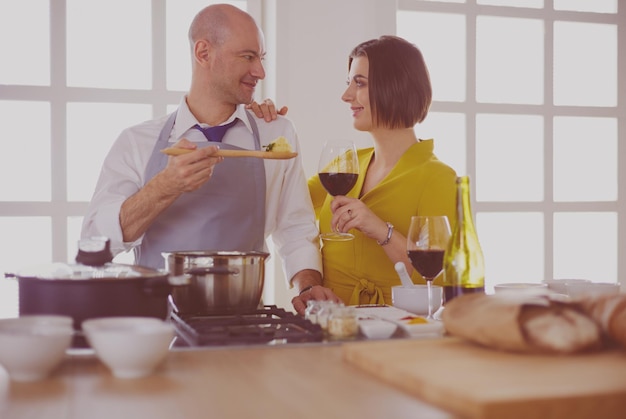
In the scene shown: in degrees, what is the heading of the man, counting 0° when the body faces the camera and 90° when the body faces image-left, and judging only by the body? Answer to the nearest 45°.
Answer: approximately 0°

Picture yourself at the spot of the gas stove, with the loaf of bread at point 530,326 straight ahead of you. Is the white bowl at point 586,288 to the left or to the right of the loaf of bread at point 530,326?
left

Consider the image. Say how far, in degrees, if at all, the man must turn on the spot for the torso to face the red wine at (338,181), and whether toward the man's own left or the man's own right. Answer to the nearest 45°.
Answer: approximately 45° to the man's own left

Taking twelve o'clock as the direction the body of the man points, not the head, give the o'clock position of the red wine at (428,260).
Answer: The red wine is roughly at 11 o'clock from the man.

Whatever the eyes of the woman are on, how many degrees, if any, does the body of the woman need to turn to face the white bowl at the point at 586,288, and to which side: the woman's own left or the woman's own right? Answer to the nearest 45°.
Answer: approximately 90° to the woman's own left

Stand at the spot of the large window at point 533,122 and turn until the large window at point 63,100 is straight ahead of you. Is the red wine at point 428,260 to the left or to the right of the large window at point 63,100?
left

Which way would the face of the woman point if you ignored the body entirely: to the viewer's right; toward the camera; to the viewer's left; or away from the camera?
to the viewer's left

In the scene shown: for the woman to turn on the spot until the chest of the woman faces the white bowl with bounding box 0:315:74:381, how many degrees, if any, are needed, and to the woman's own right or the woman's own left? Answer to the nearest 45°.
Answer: approximately 45° to the woman's own left

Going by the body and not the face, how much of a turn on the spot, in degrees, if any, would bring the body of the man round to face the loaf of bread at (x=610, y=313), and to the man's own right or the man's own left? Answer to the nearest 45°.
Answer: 0° — they already face it
